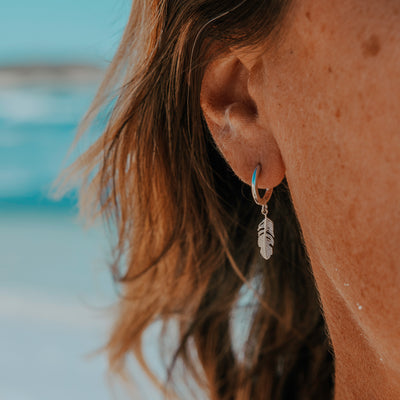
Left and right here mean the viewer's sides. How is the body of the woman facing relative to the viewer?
facing to the right of the viewer

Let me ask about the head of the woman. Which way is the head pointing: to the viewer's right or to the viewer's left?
to the viewer's right
